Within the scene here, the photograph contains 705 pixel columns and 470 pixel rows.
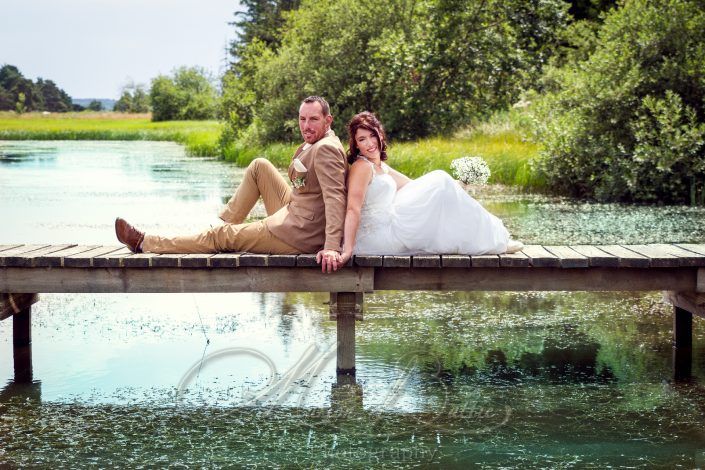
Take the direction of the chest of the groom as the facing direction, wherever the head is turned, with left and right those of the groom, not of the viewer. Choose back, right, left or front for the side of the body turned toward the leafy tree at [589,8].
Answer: right

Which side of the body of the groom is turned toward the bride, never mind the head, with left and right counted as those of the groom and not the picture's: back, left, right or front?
back

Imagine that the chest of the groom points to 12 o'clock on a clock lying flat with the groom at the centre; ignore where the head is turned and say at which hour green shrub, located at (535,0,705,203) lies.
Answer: The green shrub is roughly at 4 o'clock from the groom.

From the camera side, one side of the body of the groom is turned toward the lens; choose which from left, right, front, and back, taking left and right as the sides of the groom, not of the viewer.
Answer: left

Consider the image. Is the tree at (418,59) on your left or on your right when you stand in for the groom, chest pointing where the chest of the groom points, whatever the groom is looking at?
on your right
